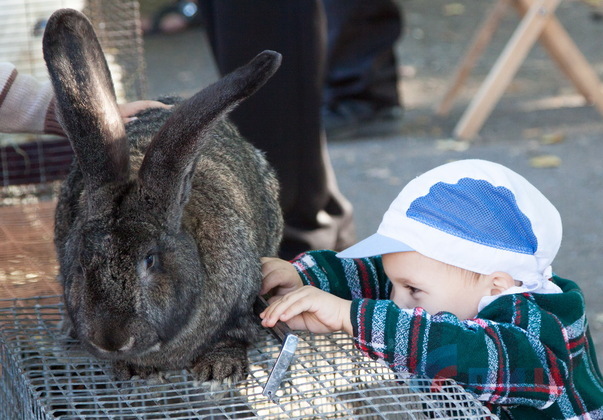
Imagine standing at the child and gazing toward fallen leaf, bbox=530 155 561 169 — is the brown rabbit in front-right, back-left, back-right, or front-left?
back-left

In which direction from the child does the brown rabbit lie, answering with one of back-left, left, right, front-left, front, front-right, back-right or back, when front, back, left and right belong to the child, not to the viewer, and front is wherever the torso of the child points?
front

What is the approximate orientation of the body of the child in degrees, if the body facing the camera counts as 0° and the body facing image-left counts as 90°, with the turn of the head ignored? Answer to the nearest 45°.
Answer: approximately 90°

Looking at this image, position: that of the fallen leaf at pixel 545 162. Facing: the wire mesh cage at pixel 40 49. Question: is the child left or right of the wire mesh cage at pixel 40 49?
left

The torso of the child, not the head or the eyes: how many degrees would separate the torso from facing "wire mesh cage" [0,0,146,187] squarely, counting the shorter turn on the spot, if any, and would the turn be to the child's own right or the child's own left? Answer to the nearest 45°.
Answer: approximately 45° to the child's own right

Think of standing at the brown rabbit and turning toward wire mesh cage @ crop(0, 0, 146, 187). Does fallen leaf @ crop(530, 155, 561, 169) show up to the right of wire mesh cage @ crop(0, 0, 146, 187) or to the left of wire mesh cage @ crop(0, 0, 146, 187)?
right

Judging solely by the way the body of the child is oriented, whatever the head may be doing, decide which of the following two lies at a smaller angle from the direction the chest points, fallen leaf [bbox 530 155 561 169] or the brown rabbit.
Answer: the brown rabbit

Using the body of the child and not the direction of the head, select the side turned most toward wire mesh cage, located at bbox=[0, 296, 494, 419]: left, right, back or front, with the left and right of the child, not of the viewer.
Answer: front

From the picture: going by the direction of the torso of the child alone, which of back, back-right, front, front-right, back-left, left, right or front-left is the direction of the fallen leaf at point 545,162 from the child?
right
